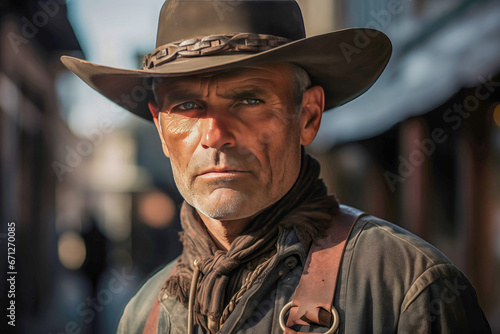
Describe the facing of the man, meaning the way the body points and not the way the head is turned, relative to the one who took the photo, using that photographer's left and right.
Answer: facing the viewer and to the left of the viewer
